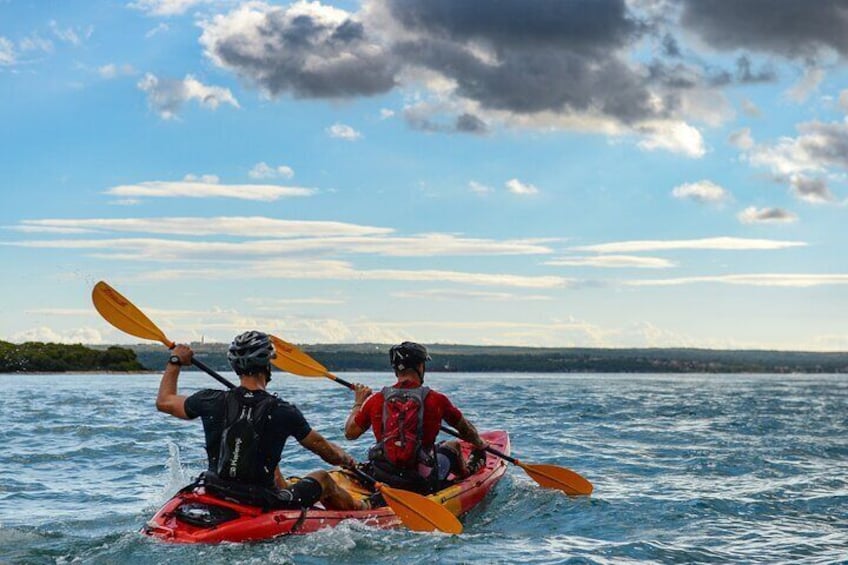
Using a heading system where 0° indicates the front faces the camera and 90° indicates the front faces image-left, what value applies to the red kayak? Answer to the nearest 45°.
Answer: approximately 225°

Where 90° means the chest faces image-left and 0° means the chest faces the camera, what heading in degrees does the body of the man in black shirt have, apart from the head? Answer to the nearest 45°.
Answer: approximately 225°

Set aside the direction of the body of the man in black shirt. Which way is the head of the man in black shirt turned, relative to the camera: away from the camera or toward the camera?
away from the camera

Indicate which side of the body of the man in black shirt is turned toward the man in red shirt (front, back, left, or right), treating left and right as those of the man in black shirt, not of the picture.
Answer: front
